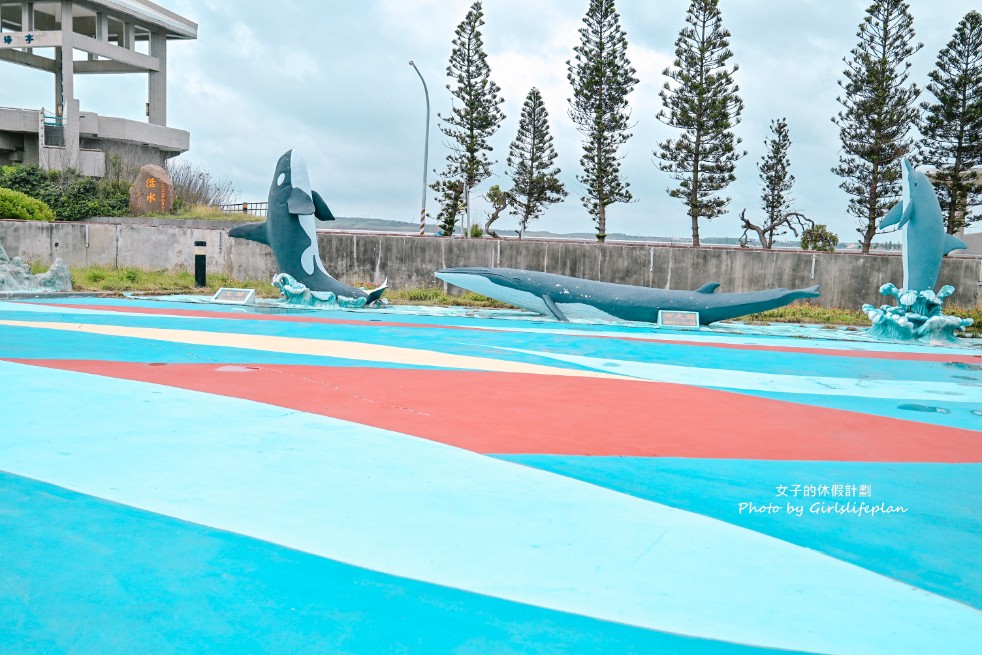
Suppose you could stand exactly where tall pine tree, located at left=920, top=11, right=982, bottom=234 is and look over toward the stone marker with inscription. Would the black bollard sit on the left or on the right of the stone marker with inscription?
left

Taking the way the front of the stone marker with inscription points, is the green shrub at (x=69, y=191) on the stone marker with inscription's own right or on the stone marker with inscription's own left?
on the stone marker with inscription's own right

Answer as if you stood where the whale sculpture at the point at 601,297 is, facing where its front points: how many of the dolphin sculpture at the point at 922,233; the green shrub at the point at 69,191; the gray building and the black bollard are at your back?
1

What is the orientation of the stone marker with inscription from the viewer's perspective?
toward the camera

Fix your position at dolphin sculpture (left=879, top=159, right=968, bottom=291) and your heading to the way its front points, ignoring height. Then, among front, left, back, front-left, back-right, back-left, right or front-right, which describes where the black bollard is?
front

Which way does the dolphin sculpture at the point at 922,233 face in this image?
to the viewer's left

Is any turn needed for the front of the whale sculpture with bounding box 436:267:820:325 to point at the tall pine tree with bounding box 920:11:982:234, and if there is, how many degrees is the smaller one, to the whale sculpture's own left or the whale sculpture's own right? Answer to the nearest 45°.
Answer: approximately 135° to the whale sculpture's own right

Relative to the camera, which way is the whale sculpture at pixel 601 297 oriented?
to the viewer's left
